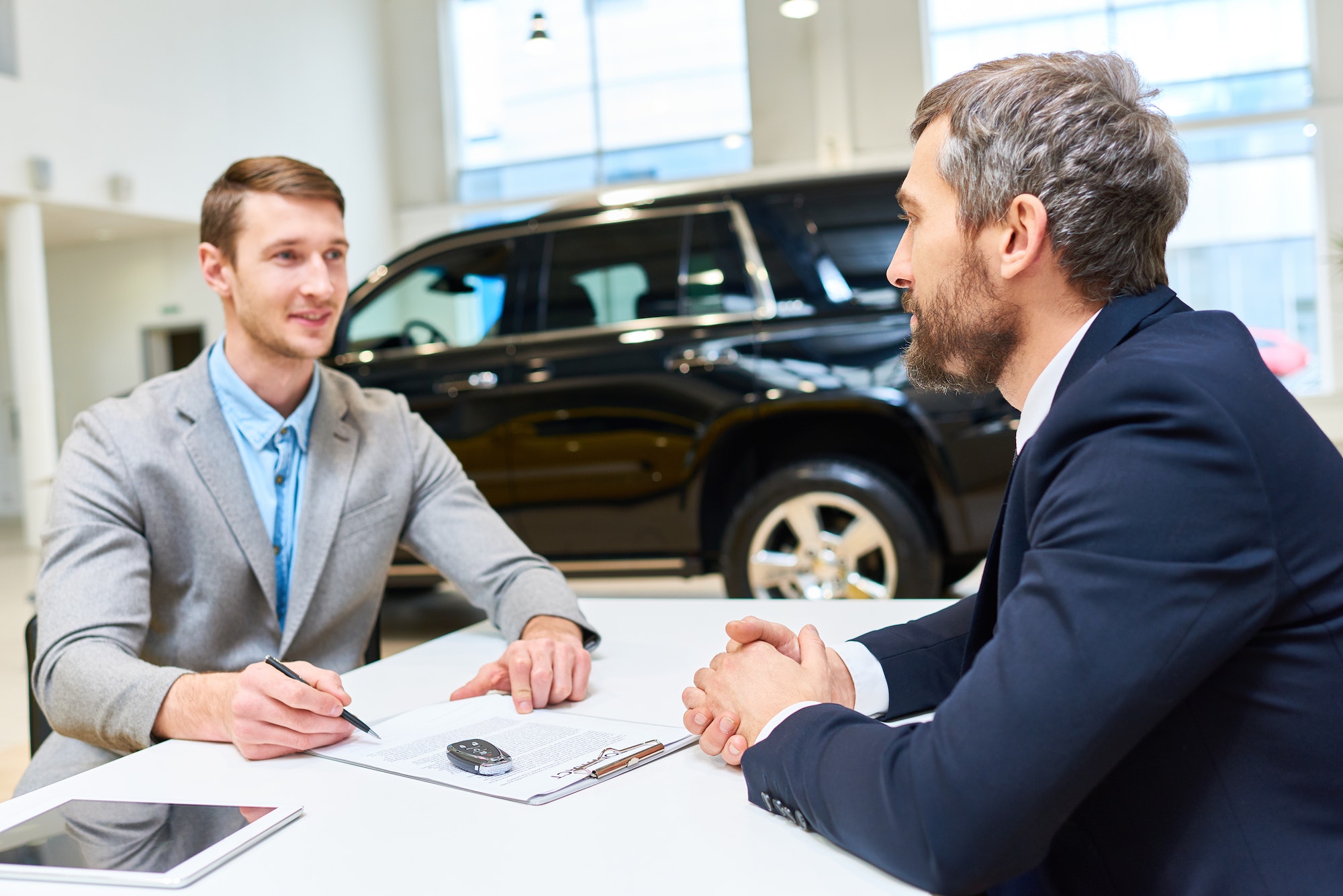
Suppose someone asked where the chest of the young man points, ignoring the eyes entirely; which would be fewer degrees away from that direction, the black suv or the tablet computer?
the tablet computer

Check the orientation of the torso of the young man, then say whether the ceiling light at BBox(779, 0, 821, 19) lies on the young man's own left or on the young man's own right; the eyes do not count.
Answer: on the young man's own left

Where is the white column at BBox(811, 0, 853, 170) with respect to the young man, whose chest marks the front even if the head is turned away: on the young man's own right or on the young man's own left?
on the young man's own left

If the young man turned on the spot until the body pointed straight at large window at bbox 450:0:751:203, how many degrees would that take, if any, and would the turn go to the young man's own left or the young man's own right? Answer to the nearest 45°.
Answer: approximately 135° to the young man's own left

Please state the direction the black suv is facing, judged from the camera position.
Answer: facing to the left of the viewer

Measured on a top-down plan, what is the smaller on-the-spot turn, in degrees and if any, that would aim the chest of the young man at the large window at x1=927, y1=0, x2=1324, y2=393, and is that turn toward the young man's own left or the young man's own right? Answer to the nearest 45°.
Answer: approximately 90° to the young man's own left

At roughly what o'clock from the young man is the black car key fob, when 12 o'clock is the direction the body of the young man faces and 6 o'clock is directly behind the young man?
The black car key fob is roughly at 1 o'clock from the young man.

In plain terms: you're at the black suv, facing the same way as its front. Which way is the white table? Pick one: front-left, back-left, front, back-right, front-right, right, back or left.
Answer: left

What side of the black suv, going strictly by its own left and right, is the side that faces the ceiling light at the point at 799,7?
right

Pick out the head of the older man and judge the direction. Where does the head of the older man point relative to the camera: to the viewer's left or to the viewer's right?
to the viewer's left

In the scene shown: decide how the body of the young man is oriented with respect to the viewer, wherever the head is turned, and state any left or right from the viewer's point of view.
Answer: facing the viewer and to the right of the viewer

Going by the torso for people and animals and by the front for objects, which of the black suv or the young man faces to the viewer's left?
the black suv
